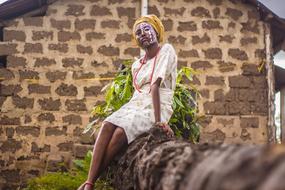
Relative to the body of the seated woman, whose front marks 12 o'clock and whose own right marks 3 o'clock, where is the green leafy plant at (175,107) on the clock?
The green leafy plant is roughly at 5 o'clock from the seated woman.

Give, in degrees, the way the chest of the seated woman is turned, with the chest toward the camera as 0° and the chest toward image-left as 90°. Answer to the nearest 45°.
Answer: approximately 45°

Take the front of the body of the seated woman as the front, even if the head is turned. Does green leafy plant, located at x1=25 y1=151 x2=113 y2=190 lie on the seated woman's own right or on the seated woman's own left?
on the seated woman's own right
